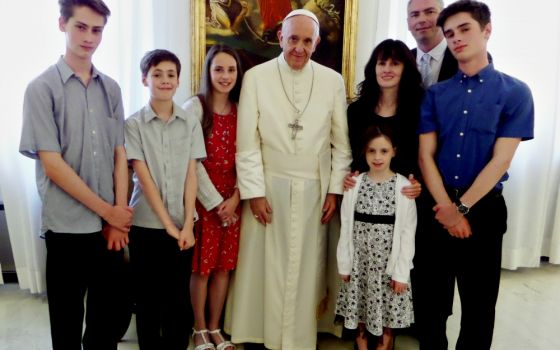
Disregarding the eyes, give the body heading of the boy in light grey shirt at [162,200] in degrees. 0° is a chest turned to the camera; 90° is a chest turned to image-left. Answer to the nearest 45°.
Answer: approximately 0°

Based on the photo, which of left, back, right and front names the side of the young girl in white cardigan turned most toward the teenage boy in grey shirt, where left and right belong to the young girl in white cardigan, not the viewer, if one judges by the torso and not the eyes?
right

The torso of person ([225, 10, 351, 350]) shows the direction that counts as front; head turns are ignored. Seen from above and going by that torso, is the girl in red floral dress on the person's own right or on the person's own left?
on the person's own right

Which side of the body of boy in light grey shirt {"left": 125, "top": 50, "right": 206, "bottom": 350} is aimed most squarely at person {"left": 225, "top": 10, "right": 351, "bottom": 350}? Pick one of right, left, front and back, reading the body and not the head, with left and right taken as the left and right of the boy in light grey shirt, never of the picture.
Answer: left

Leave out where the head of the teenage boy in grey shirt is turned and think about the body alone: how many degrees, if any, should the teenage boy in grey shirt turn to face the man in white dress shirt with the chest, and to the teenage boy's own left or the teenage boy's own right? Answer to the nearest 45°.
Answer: approximately 45° to the teenage boy's own left
